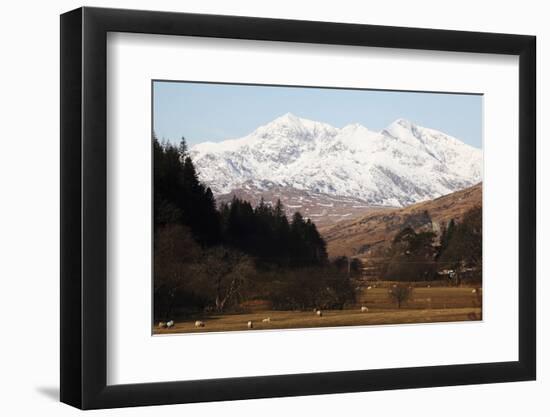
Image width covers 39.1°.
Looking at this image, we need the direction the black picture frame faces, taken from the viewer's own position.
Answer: facing the viewer and to the right of the viewer
